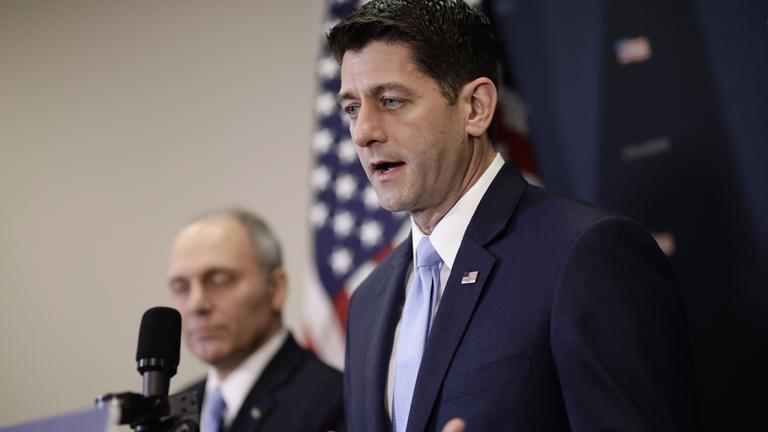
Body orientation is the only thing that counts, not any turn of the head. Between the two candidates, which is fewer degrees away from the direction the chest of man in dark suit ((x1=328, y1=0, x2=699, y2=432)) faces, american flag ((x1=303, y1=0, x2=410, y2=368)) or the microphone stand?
the microphone stand

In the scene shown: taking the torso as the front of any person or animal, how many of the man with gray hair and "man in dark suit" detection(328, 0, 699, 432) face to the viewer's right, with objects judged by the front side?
0

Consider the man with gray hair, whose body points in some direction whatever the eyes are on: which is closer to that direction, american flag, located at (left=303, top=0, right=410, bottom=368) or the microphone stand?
the microphone stand

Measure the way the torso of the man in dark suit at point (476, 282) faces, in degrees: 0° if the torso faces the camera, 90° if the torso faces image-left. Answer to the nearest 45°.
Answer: approximately 45°

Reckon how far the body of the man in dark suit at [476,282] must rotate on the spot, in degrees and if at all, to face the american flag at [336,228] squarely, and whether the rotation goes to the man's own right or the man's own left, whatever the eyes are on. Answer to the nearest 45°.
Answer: approximately 135° to the man's own right

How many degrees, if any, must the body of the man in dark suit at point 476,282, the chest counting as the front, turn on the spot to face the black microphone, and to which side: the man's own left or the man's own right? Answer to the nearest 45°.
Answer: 0° — they already face it

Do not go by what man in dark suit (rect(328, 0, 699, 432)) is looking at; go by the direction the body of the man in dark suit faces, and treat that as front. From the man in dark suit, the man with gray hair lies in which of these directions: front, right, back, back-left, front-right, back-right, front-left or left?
right
